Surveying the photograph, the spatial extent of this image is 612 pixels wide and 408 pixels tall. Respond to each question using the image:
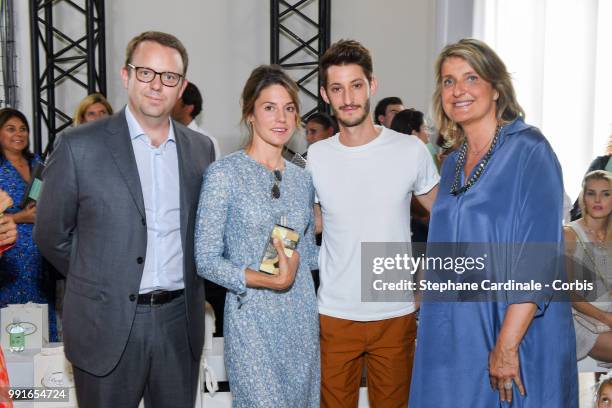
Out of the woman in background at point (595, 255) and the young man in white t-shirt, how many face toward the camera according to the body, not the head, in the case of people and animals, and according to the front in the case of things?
2

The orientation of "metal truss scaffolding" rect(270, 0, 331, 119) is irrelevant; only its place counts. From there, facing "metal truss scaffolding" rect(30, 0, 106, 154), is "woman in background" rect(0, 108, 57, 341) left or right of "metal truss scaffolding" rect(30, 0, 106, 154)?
left

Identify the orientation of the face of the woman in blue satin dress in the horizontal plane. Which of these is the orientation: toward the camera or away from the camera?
toward the camera

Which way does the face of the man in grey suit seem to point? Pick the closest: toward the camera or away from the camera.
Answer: toward the camera

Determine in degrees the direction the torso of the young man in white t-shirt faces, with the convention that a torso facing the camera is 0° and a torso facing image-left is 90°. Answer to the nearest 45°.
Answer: approximately 0°

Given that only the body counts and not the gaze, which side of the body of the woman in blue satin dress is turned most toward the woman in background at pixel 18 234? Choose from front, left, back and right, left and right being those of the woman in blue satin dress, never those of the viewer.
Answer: right

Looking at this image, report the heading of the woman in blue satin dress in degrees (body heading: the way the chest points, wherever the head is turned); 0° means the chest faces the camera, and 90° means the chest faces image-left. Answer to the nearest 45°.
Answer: approximately 45°

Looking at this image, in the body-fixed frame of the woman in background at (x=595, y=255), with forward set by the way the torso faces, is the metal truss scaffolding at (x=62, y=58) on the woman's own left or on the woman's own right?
on the woman's own right

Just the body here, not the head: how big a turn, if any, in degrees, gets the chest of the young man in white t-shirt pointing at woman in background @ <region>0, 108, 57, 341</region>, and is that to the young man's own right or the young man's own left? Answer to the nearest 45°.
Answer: approximately 135° to the young man's own right

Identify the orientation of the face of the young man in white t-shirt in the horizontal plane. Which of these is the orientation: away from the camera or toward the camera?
toward the camera

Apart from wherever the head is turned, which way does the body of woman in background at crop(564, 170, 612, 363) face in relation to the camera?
toward the camera

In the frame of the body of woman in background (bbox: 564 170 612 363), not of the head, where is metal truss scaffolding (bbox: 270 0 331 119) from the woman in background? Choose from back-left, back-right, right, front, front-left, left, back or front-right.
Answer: back-right

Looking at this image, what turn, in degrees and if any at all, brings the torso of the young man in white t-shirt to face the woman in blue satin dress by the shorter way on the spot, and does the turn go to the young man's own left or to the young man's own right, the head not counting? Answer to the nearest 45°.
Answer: approximately 45° to the young man's own left

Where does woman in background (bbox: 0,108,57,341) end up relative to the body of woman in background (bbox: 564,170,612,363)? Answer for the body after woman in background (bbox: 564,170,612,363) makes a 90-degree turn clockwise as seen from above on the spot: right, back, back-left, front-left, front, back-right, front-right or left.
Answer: front
